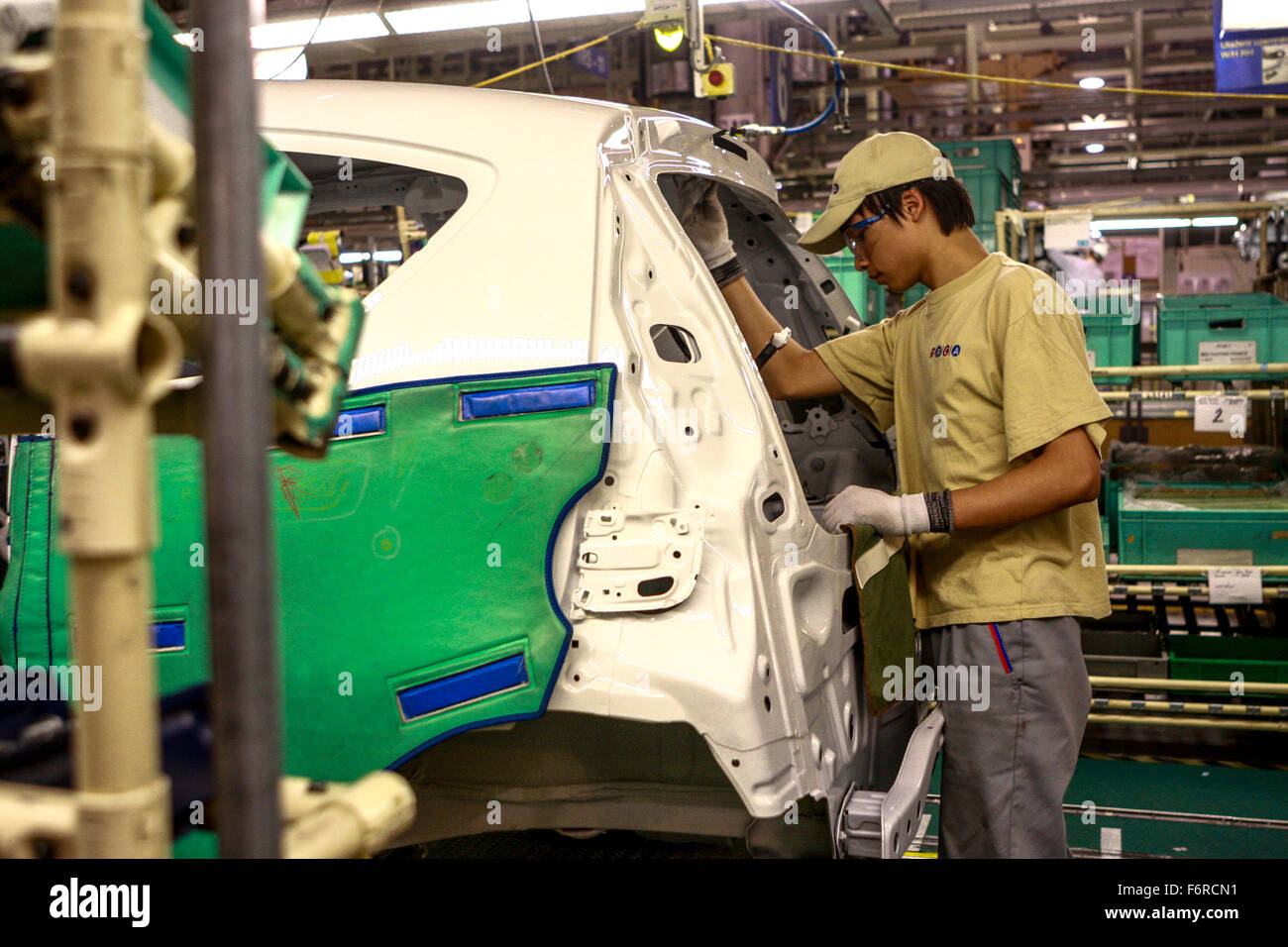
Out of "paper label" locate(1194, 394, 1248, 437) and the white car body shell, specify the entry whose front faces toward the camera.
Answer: the paper label

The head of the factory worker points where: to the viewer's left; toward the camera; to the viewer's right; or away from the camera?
to the viewer's left

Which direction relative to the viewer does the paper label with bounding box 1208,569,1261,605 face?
toward the camera

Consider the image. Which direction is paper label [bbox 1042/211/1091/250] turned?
toward the camera

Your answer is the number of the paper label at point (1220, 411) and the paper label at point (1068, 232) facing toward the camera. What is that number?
2

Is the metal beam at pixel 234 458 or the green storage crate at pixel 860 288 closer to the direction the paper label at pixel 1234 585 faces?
the metal beam

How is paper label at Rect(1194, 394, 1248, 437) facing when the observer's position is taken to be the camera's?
facing the viewer

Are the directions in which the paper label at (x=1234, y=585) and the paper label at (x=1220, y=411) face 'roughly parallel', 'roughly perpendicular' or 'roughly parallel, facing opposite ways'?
roughly parallel

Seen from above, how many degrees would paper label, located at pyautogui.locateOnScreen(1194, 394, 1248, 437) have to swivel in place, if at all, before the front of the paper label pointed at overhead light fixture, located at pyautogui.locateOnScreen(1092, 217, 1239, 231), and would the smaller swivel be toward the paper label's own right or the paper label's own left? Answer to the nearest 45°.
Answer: approximately 180°

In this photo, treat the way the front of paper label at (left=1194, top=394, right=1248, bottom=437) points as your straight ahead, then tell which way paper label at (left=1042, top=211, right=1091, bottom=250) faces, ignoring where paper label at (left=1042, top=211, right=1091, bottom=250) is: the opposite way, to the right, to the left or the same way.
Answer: the same way

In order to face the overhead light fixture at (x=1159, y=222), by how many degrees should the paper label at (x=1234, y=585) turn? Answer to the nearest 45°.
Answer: approximately 180°

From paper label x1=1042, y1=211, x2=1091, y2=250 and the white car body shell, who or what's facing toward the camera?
the paper label
